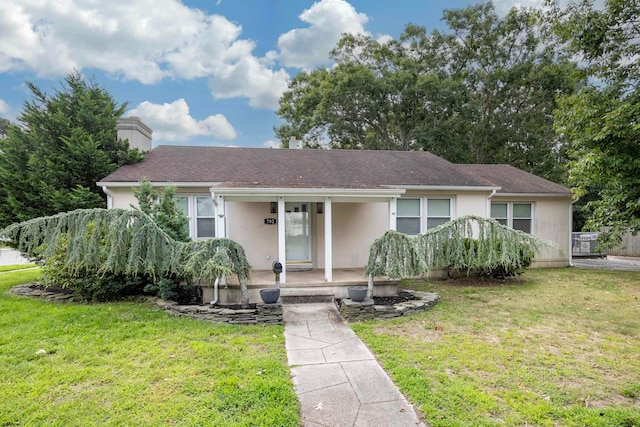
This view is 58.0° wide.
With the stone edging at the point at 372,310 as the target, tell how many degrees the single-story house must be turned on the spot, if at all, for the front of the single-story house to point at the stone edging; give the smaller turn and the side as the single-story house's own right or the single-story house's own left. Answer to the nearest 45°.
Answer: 0° — it already faces it

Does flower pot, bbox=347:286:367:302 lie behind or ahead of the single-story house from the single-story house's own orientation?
ahead

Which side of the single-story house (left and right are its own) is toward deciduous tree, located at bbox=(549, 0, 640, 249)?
left

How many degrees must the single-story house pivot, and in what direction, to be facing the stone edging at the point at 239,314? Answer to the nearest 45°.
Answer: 0° — it already faces it

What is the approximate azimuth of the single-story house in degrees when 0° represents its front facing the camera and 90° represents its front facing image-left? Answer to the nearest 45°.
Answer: approximately 0°

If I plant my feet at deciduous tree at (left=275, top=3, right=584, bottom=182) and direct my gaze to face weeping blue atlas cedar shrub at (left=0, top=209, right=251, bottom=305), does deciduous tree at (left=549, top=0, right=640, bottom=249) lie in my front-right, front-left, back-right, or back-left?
front-left

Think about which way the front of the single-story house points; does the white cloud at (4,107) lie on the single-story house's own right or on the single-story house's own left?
on the single-story house's own right

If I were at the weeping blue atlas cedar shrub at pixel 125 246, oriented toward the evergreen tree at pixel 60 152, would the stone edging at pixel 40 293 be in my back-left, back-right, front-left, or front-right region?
front-left

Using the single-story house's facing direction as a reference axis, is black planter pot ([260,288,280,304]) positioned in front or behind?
in front

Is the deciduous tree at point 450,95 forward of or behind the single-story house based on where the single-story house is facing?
behind

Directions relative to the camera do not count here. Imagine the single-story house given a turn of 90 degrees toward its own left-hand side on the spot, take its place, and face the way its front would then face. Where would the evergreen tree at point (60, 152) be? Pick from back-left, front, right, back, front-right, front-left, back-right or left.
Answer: back
